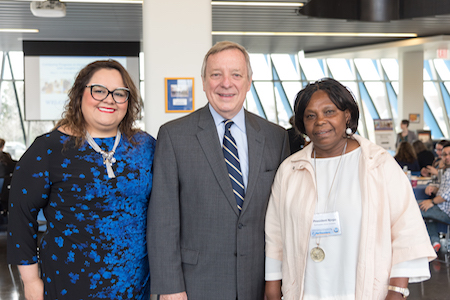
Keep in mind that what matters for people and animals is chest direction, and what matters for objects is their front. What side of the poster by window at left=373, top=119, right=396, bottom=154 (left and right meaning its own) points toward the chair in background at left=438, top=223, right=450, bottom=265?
front

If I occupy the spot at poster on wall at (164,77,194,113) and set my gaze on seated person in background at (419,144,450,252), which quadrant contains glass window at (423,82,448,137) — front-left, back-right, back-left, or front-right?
front-left

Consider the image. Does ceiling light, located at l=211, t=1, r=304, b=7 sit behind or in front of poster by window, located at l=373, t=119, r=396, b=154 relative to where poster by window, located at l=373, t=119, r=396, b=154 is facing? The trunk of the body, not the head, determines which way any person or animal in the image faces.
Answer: in front

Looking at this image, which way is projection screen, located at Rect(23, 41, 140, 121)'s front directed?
toward the camera

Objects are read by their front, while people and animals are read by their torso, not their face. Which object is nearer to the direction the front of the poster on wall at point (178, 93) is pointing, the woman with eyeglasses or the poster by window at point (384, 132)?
the woman with eyeglasses

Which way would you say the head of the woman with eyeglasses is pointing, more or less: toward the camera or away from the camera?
toward the camera

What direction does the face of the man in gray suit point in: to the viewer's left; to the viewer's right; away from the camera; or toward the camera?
toward the camera

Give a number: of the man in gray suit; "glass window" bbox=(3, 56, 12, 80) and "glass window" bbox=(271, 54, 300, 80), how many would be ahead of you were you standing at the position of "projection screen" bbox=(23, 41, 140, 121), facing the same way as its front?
1

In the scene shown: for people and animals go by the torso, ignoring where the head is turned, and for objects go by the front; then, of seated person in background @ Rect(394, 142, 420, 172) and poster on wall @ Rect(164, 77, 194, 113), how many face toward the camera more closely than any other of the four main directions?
1

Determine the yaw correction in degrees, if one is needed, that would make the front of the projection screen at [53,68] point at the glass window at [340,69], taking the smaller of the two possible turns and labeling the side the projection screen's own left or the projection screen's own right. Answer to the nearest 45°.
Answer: approximately 135° to the projection screen's own left

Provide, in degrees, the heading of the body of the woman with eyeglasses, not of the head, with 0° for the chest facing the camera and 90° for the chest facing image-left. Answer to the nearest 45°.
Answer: approximately 315°

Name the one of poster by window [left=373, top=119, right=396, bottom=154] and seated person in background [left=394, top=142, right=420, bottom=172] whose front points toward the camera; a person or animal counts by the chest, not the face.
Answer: the poster by window
